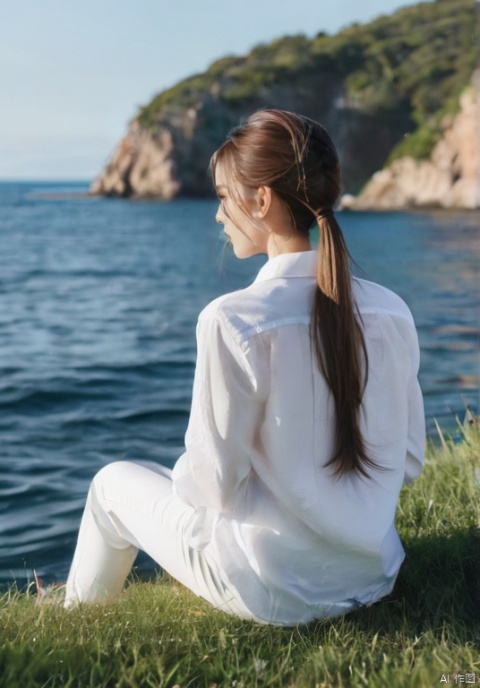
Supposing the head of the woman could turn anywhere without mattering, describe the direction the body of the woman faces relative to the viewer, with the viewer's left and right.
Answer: facing away from the viewer and to the left of the viewer
